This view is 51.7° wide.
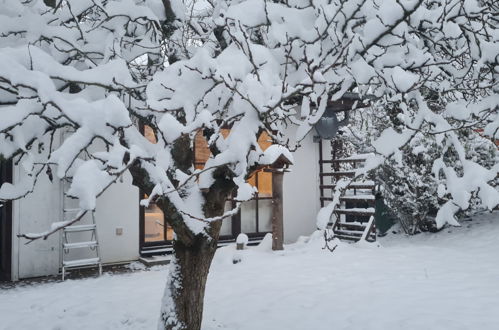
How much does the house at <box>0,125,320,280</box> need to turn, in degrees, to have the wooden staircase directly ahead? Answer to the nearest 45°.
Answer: approximately 45° to its left

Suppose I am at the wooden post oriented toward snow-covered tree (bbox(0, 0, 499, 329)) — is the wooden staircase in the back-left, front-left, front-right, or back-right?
back-left

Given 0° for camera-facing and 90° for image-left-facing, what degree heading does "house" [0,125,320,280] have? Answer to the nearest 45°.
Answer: approximately 315°

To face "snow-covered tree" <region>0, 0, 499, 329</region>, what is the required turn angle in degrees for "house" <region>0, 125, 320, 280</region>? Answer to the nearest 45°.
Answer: approximately 45° to its right
